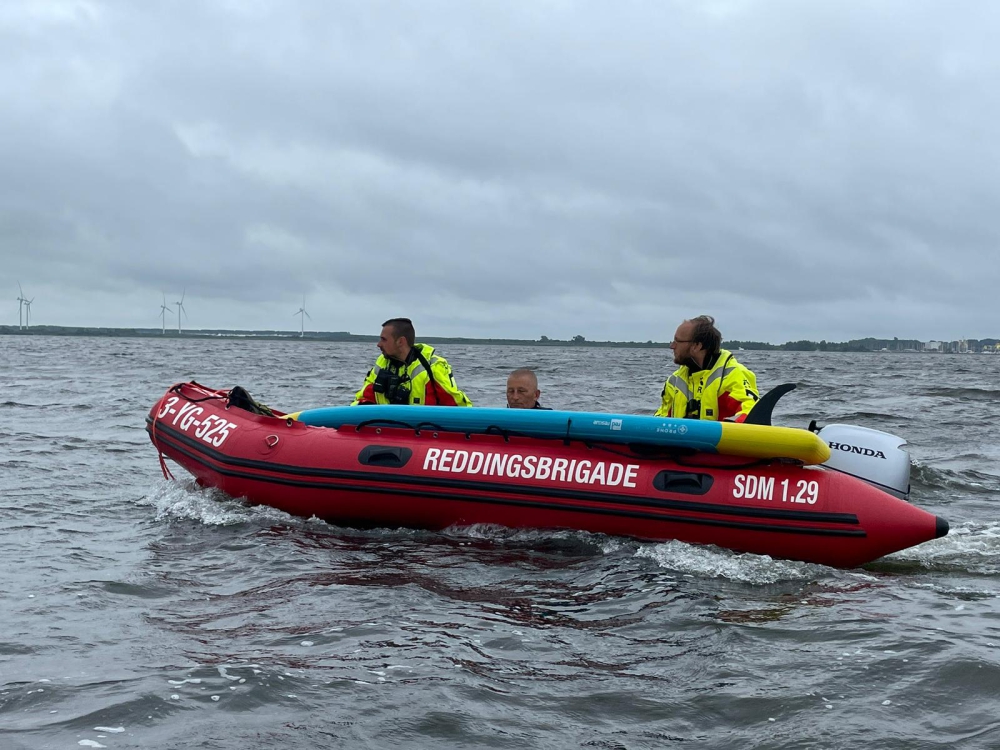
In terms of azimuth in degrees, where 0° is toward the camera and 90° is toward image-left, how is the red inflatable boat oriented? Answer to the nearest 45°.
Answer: approximately 90°

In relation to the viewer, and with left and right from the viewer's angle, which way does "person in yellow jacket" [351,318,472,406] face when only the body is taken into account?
facing the viewer and to the left of the viewer

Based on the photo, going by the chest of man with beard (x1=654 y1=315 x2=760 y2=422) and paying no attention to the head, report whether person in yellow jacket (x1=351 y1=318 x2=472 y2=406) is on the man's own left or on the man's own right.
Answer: on the man's own right

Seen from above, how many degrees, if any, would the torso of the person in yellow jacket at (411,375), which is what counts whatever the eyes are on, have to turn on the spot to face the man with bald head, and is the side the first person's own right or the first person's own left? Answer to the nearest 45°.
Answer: approximately 90° to the first person's own left

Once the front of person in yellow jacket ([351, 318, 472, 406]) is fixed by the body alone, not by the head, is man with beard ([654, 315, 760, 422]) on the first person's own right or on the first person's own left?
on the first person's own left

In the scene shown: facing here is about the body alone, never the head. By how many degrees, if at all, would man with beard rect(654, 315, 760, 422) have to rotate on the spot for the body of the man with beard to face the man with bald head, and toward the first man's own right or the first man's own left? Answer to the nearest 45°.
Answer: approximately 45° to the first man's own right
